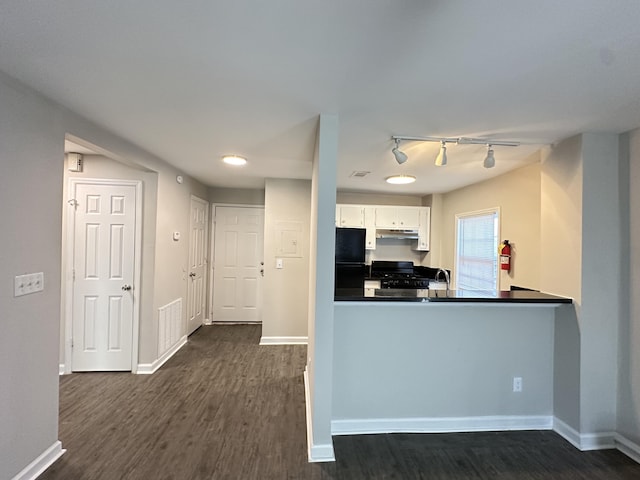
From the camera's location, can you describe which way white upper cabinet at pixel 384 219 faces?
facing the viewer

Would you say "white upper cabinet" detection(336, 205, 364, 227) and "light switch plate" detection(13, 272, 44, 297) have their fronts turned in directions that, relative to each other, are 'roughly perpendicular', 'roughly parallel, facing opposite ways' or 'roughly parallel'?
roughly perpendicular

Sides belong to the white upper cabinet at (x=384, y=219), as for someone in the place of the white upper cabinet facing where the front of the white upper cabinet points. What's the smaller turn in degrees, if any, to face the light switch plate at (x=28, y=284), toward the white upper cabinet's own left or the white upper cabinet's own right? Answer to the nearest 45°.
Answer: approximately 45° to the white upper cabinet's own right

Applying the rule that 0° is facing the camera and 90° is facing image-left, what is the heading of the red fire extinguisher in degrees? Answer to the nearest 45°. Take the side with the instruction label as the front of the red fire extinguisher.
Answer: approximately 45°

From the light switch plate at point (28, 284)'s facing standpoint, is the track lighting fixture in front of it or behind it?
in front

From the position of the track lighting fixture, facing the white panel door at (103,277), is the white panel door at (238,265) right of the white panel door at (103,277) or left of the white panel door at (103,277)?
right

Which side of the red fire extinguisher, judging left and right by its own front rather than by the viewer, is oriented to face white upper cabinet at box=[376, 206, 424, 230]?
right

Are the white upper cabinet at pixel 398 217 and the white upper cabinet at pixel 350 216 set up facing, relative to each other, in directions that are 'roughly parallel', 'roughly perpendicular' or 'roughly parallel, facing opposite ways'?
roughly parallel

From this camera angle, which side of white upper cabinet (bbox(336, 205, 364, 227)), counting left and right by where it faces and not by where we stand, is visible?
front

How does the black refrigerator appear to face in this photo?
toward the camera

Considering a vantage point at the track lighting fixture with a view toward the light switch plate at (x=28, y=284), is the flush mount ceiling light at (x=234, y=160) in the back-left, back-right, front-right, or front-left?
front-right
